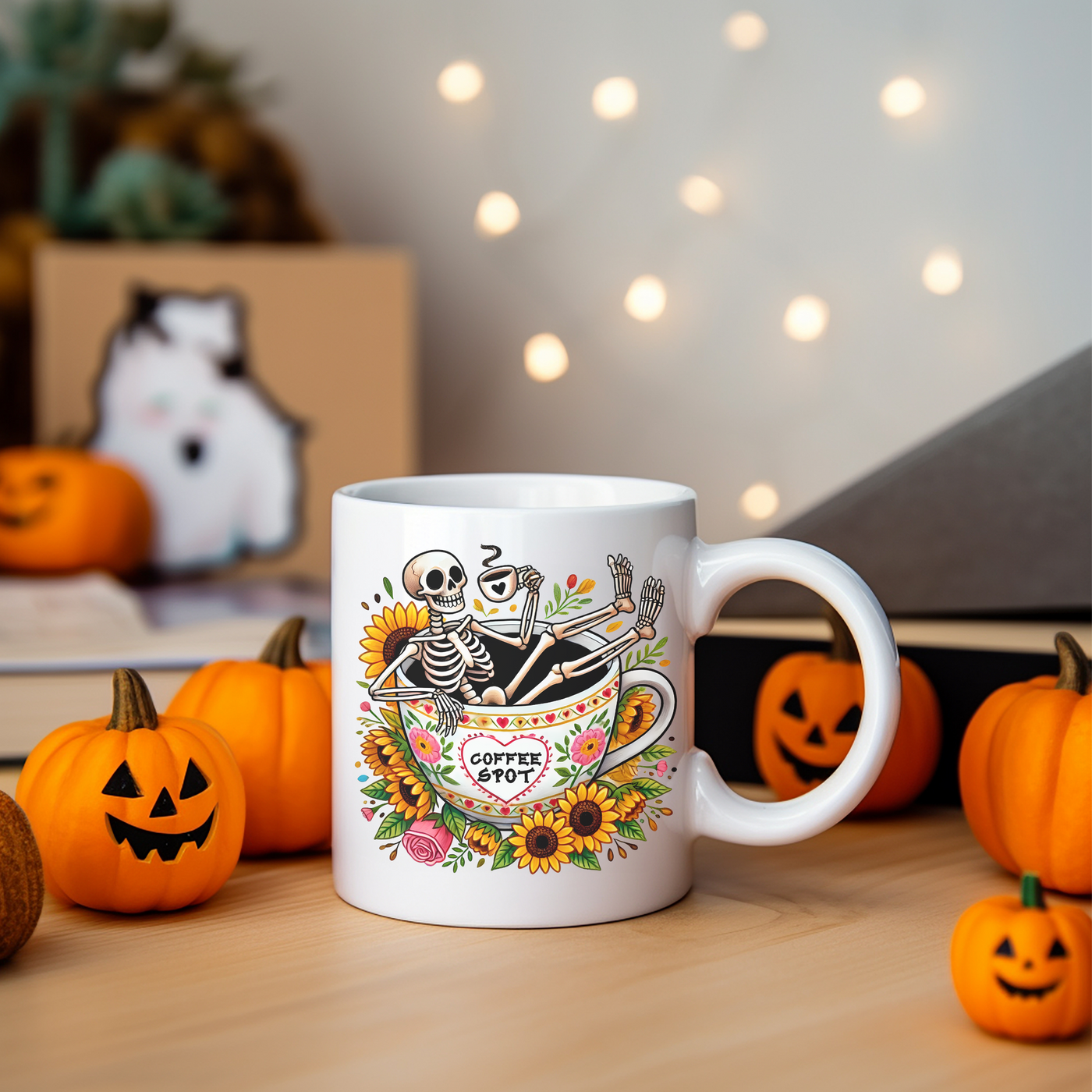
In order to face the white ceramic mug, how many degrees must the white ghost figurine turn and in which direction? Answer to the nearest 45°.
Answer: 0° — it already faces it

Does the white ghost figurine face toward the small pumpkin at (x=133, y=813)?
yes

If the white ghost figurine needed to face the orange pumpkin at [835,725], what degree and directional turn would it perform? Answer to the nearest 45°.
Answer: approximately 45° to its left

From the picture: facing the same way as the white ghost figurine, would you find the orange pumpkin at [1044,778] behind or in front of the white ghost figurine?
in front

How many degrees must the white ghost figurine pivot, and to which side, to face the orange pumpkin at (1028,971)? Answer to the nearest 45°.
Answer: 0° — it already faces it

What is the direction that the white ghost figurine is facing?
toward the camera

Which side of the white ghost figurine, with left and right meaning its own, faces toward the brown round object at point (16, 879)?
front
